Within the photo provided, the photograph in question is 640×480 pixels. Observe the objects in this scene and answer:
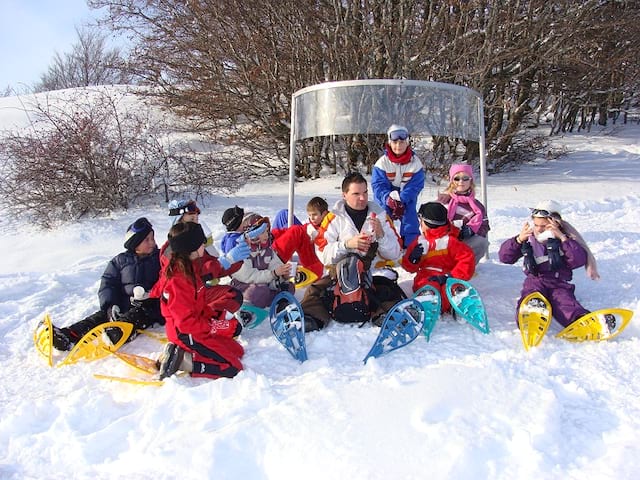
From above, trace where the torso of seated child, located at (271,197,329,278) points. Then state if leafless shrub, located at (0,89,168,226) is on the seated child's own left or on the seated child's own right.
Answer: on the seated child's own right

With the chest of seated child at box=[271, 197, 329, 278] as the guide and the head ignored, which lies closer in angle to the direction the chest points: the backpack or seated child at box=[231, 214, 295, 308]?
the seated child

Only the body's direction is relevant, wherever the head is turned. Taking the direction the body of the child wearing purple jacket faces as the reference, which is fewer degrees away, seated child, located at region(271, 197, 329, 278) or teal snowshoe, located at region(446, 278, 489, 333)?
the teal snowshoe

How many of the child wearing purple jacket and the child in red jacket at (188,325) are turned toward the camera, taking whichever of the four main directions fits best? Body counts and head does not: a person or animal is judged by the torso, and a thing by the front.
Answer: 1

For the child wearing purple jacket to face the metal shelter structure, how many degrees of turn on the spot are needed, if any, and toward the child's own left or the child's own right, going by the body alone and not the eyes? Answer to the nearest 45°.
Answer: approximately 135° to the child's own right
